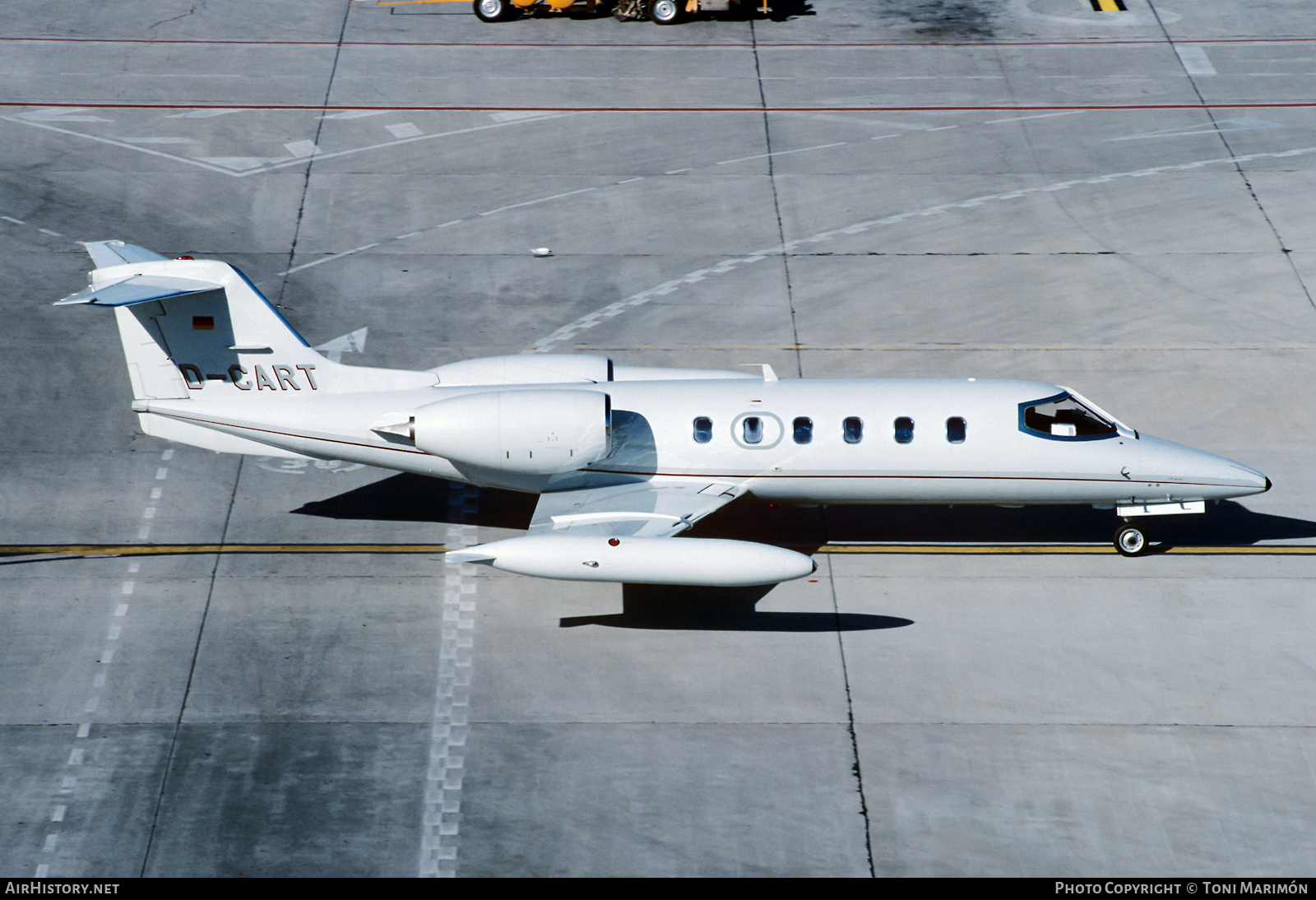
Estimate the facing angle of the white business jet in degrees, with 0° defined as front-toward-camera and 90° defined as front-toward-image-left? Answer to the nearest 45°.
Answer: approximately 270°

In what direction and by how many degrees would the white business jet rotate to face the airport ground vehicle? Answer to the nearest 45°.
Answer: approximately 90° to its left
